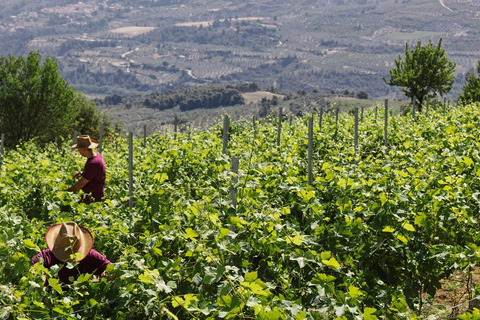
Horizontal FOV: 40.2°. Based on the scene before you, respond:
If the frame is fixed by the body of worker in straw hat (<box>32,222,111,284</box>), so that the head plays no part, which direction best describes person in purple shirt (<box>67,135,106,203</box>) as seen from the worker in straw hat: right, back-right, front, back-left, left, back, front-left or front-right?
back

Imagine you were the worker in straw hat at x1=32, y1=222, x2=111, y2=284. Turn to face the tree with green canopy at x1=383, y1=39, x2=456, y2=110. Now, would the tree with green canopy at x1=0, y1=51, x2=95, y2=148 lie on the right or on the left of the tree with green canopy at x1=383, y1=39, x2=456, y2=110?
left

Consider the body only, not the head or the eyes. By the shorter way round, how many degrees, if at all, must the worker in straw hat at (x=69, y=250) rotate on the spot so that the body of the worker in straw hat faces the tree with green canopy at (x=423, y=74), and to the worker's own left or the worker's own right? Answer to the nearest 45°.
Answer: approximately 135° to the worker's own left

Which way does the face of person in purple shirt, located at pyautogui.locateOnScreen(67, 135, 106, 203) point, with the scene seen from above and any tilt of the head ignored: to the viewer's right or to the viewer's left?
to the viewer's left

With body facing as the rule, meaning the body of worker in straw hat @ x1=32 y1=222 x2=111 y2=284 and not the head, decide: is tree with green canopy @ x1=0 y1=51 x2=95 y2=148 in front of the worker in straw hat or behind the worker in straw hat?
behind
